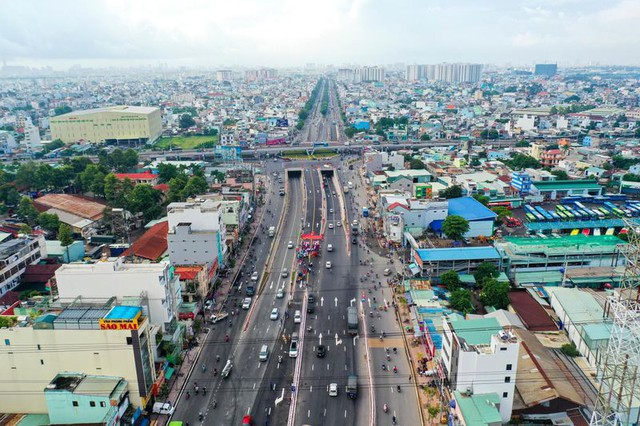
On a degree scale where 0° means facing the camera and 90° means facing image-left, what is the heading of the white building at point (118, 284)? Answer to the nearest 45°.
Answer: approximately 270°

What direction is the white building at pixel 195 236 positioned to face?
to the viewer's right

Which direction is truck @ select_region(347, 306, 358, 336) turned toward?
away from the camera

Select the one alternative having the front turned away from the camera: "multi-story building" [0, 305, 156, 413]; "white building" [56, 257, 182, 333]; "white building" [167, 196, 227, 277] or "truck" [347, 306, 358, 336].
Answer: the truck

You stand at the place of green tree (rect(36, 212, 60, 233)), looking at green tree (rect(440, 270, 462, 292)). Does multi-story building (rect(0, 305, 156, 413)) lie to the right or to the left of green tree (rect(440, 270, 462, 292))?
right

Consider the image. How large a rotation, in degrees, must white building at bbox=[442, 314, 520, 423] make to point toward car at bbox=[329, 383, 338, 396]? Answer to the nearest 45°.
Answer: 0° — it already faces it

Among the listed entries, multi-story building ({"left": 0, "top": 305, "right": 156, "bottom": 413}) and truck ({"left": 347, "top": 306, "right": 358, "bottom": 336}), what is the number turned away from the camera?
1

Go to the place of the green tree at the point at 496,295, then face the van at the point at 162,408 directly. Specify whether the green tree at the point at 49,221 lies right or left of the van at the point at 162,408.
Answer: right

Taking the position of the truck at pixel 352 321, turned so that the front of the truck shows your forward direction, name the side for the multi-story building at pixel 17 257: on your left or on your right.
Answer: on your left

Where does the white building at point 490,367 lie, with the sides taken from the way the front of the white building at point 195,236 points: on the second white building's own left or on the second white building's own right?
on the second white building's own right

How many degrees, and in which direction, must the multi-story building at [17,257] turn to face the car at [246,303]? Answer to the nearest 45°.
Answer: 0° — it already faces it

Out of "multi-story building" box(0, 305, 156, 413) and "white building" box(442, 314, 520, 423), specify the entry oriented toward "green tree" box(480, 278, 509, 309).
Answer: the multi-story building

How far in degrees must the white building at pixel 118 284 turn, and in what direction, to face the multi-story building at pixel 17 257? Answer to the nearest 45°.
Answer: approximately 135° to its left

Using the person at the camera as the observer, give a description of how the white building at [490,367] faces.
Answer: facing to the left of the viewer
